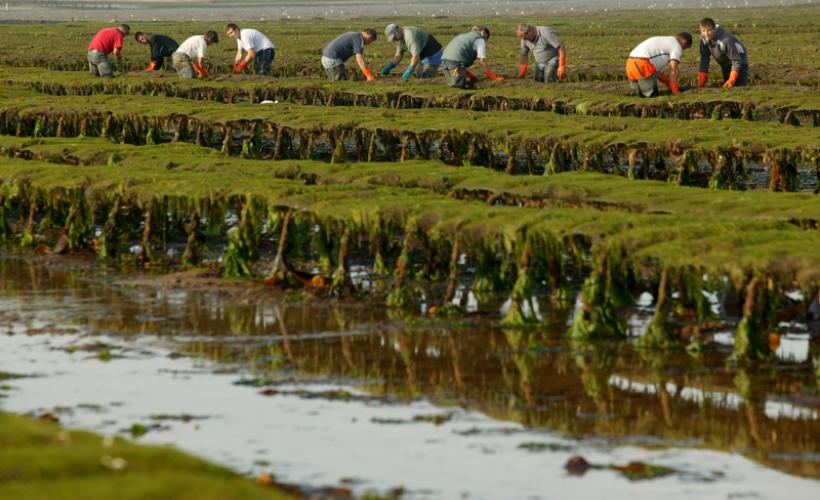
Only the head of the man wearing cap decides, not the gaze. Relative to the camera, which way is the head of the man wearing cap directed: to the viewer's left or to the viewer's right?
to the viewer's left

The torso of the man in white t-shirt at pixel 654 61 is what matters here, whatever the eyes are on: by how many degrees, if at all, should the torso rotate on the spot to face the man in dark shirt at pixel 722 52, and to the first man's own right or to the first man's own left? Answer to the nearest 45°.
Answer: approximately 45° to the first man's own left

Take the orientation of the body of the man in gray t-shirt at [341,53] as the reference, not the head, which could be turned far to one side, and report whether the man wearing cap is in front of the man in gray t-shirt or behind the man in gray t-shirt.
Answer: in front

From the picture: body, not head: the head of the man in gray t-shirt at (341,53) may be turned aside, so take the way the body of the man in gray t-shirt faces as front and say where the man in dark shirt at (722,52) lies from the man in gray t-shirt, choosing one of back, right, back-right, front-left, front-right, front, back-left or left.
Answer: front-right

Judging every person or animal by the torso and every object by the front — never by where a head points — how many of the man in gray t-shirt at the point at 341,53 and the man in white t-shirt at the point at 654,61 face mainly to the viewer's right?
2

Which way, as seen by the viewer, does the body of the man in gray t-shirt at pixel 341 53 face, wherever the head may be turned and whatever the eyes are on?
to the viewer's right

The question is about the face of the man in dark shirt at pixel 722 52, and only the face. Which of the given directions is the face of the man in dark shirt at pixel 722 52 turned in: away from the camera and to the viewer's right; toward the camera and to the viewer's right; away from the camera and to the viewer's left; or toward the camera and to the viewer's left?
toward the camera and to the viewer's left

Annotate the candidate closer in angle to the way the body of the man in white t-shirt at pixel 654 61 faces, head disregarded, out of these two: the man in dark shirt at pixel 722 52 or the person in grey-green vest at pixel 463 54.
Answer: the man in dark shirt

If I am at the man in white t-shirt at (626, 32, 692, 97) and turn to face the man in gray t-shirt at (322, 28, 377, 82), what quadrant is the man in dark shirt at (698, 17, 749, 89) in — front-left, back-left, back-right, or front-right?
back-right

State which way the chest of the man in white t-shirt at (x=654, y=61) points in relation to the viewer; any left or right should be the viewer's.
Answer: facing to the right of the viewer
